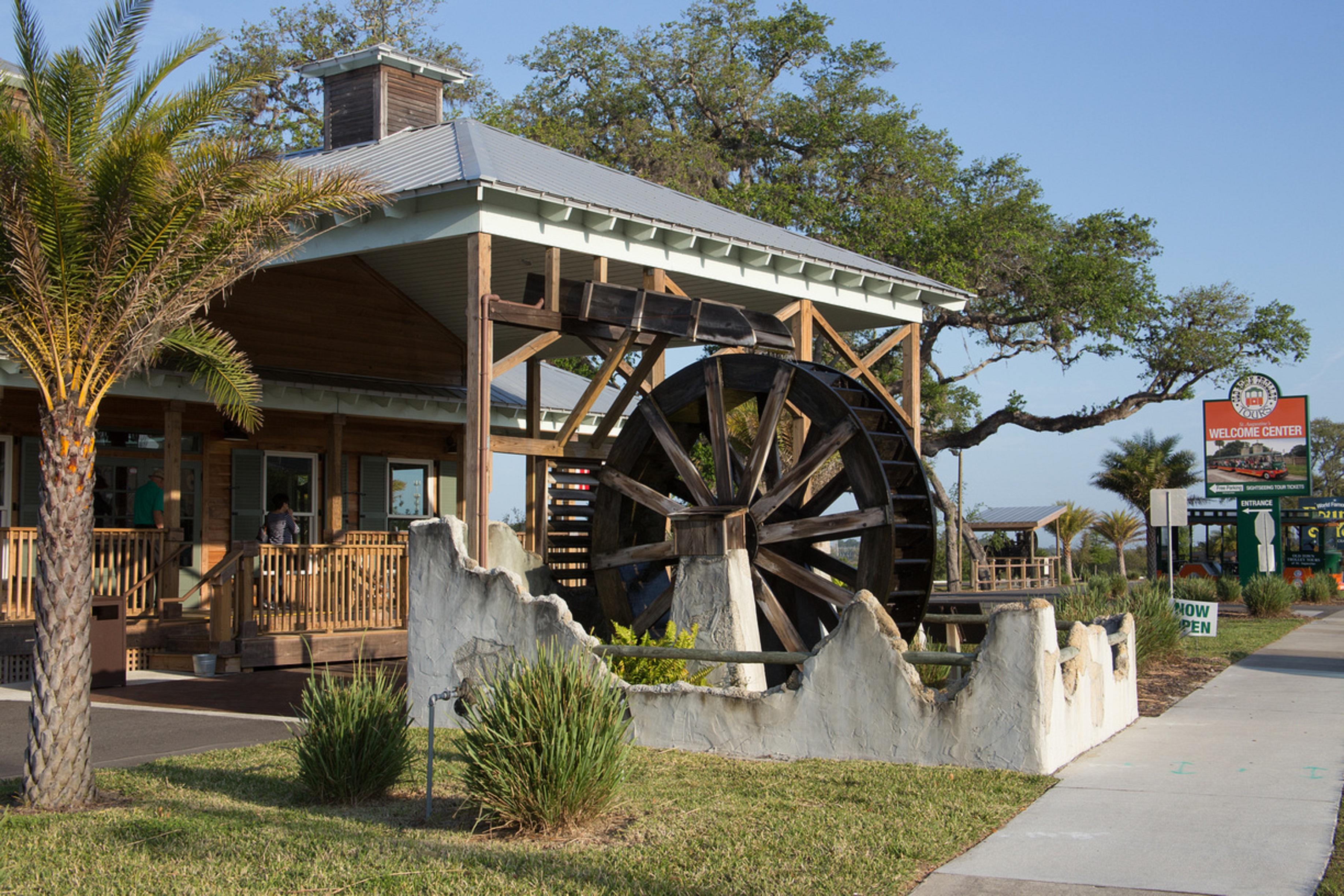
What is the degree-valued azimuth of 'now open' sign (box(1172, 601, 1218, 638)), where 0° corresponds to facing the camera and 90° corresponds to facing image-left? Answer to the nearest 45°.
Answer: approximately 0°

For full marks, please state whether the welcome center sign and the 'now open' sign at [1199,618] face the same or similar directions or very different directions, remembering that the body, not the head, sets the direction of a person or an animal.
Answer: same or similar directions

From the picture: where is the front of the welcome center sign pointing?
toward the camera

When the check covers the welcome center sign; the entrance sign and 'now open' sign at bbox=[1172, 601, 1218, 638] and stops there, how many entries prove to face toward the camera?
3

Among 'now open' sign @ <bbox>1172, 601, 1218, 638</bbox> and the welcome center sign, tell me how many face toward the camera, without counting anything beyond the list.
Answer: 2

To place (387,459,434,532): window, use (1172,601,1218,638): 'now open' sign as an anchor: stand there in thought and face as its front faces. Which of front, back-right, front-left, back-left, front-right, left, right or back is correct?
right

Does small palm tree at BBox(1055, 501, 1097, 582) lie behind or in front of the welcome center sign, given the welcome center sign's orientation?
behind

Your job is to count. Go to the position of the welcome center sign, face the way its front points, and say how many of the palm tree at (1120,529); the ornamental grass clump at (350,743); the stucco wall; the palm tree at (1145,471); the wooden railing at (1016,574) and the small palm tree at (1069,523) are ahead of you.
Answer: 2

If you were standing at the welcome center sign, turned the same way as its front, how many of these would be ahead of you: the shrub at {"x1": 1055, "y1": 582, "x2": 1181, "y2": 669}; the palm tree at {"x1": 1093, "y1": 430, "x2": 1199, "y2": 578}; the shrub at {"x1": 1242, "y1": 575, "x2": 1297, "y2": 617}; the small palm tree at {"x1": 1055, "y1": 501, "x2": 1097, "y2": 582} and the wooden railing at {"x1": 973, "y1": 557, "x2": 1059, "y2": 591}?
2

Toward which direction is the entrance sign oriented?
toward the camera

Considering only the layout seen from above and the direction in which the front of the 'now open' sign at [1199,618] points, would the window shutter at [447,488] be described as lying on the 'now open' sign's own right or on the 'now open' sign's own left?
on the 'now open' sign's own right

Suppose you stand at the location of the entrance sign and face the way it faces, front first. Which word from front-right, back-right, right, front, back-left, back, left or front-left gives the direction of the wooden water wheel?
front
